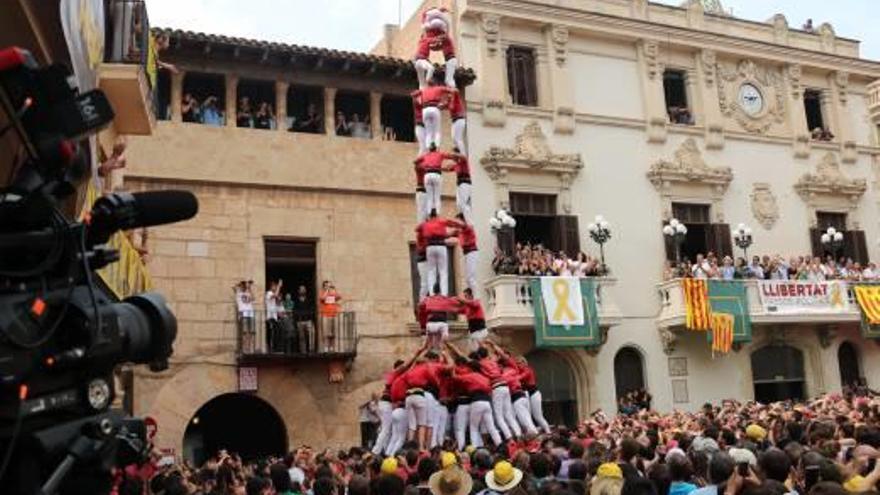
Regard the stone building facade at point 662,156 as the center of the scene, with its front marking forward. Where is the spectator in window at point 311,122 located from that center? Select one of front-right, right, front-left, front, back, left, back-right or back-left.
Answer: right

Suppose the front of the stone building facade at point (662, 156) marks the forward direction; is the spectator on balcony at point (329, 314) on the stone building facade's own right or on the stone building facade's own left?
on the stone building facade's own right

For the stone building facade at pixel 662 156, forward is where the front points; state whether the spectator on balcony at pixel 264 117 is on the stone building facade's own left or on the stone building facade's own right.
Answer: on the stone building facade's own right

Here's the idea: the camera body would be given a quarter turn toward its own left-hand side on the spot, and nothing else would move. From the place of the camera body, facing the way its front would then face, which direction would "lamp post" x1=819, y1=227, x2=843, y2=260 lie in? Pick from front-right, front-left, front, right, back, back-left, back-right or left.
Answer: front-right

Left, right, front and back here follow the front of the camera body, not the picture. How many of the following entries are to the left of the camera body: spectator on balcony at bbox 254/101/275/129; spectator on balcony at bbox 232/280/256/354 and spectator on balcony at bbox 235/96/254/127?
3

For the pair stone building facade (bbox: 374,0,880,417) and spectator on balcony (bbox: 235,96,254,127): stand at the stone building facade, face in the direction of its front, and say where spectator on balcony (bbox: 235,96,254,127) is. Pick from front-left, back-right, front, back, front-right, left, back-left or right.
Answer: right

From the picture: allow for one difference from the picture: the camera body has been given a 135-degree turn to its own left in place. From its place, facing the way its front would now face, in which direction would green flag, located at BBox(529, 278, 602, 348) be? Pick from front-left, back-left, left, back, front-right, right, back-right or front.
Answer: right

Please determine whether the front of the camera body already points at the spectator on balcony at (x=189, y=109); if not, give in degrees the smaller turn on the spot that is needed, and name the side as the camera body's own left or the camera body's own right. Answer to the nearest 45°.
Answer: approximately 90° to the camera body's own left

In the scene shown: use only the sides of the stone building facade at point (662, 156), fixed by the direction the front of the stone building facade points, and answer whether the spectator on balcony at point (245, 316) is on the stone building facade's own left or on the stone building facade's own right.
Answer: on the stone building facade's own right

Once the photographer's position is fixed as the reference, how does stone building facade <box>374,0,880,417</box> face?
facing the viewer and to the right of the viewer

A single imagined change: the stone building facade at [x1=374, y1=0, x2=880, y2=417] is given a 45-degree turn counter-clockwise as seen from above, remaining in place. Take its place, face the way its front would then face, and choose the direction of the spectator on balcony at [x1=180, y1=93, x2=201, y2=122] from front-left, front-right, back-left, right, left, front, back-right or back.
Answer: back-right

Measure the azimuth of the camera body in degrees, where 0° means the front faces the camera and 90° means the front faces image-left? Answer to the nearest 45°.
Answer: approximately 270°
